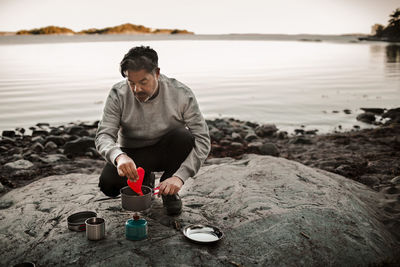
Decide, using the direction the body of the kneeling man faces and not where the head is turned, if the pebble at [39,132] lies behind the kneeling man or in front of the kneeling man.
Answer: behind

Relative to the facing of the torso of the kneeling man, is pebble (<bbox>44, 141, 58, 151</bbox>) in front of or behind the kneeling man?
behind

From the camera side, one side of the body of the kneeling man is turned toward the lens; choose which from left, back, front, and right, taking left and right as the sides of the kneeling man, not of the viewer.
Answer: front

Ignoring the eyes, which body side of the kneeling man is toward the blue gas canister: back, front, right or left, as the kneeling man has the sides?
front

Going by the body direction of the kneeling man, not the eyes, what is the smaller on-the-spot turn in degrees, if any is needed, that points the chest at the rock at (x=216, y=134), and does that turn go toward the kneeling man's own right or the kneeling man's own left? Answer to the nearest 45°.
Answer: approximately 180°

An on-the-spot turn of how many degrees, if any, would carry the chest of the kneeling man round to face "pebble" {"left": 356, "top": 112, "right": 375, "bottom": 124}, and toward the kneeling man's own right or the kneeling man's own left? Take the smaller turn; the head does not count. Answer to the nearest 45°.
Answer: approximately 135° to the kneeling man's own left

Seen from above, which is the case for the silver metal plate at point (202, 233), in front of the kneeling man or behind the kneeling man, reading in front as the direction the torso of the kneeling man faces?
in front
